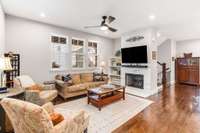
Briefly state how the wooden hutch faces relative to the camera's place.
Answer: facing the viewer and to the left of the viewer

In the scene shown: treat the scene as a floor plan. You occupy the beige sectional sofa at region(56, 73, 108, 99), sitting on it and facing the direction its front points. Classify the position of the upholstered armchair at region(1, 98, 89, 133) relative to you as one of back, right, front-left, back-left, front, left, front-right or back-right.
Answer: front-right

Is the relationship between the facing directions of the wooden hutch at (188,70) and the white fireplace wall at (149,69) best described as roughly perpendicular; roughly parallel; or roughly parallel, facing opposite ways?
roughly parallel

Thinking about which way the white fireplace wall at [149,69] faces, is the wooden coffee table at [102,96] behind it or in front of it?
in front

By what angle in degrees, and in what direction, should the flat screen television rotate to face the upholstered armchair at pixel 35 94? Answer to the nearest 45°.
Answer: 0° — it already faces it

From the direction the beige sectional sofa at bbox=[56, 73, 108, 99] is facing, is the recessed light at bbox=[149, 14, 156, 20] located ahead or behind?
ahead

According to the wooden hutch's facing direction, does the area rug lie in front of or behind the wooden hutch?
in front
